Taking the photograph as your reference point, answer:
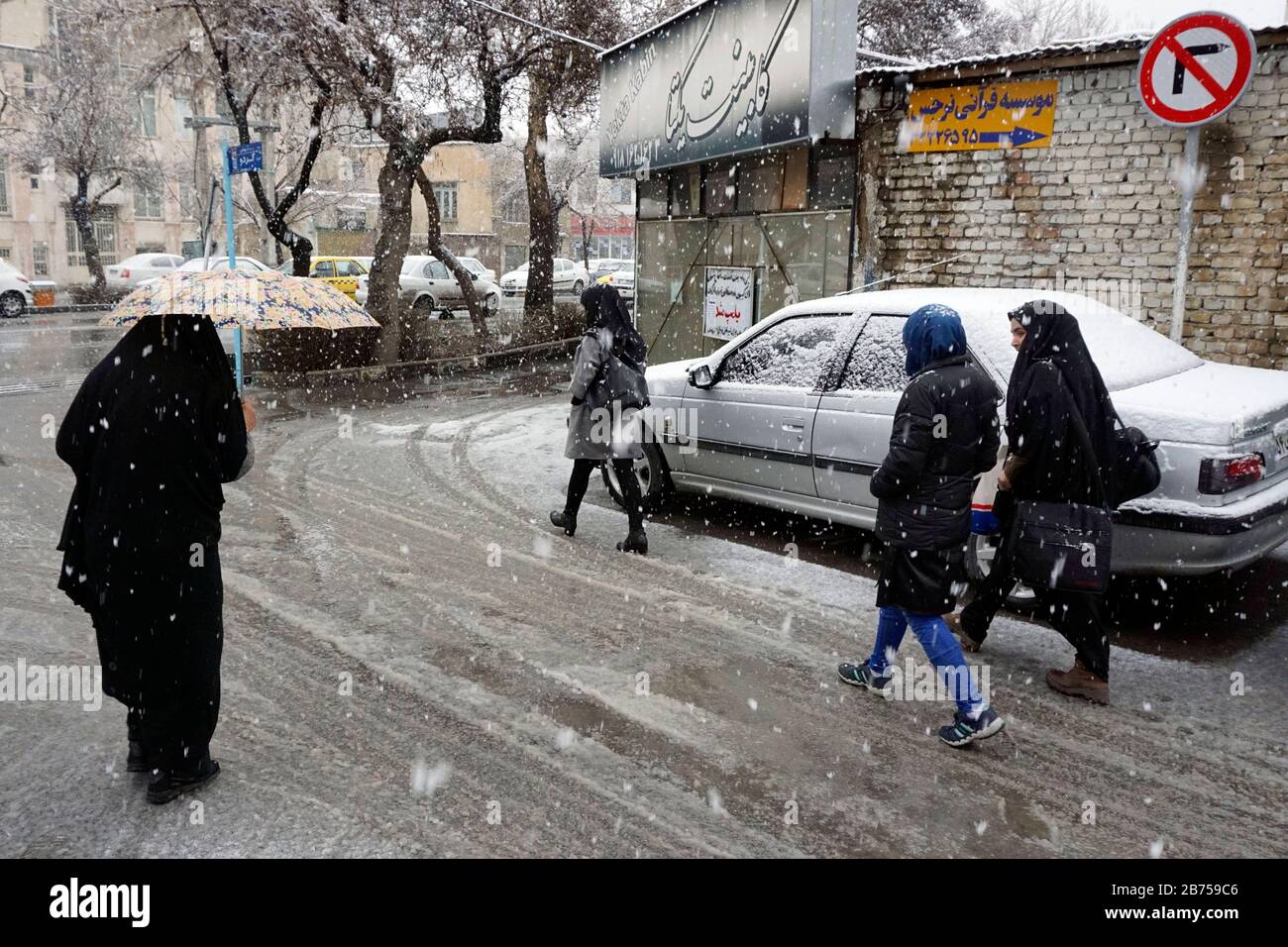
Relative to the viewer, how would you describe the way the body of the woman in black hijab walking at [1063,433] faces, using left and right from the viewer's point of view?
facing to the left of the viewer

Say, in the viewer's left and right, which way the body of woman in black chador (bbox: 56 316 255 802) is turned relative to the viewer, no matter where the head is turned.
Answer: facing away from the viewer and to the right of the viewer

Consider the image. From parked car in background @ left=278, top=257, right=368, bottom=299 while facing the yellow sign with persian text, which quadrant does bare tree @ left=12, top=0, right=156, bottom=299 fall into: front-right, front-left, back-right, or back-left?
back-right

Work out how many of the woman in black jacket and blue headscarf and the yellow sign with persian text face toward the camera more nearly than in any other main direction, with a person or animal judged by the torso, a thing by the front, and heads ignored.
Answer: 1

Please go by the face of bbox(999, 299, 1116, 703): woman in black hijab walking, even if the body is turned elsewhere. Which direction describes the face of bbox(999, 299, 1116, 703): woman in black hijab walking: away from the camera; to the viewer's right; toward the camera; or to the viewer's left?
to the viewer's left

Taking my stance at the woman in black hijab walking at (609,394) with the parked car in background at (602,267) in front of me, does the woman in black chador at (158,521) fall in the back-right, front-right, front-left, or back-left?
back-left

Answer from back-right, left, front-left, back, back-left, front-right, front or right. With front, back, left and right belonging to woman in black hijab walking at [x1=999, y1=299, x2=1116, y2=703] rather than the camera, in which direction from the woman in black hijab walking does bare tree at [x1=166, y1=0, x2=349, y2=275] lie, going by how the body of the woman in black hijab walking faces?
front-right

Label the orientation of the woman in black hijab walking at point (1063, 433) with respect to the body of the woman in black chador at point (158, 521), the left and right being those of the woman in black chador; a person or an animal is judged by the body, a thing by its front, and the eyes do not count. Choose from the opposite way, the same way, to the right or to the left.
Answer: to the left

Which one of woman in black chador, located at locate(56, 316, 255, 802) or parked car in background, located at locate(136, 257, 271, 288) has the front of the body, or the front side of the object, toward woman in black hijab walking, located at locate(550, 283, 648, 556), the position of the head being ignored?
the woman in black chador

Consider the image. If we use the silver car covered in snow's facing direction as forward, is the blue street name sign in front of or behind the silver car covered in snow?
in front

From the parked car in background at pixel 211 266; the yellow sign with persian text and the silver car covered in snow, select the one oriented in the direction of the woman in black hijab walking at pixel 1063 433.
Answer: the yellow sign with persian text
